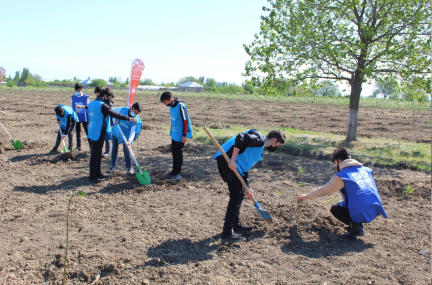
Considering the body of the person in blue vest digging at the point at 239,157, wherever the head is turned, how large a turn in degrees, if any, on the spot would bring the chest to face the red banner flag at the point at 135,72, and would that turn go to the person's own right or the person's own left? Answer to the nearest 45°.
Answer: approximately 135° to the person's own left

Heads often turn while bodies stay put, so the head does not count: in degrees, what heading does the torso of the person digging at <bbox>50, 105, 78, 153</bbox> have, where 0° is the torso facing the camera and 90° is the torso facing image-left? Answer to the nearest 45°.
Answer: approximately 45°

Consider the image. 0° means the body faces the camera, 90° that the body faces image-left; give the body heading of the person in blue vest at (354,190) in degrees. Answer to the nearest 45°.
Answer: approximately 135°

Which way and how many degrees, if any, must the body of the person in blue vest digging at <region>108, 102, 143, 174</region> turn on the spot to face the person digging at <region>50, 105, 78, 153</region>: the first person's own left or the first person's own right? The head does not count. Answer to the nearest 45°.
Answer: approximately 180°

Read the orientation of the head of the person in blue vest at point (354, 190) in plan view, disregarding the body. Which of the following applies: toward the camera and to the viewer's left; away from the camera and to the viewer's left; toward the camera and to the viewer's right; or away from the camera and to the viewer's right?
away from the camera and to the viewer's left

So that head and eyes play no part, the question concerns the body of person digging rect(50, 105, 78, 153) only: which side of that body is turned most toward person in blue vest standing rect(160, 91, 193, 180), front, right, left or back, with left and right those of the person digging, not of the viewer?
left
